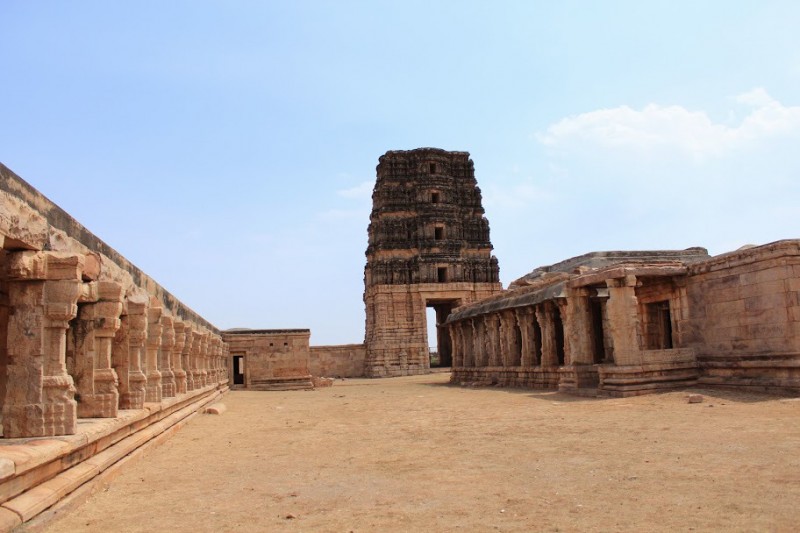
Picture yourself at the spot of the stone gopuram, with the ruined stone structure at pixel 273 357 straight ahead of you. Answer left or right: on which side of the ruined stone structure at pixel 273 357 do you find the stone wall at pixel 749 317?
left

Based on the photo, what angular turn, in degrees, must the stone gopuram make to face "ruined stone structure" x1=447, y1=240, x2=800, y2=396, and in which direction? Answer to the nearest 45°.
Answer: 0° — it already faces it

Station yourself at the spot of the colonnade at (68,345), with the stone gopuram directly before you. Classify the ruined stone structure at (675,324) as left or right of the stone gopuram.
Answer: right

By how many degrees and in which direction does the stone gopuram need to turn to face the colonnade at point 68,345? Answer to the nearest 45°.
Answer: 0° — it already faces it

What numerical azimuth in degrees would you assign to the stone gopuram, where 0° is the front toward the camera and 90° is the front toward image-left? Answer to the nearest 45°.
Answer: approximately 0°

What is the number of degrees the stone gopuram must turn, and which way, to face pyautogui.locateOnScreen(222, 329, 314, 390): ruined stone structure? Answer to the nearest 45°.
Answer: approximately 45° to its right
